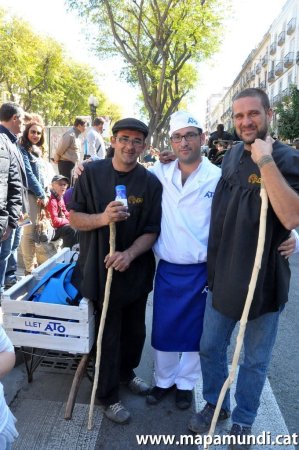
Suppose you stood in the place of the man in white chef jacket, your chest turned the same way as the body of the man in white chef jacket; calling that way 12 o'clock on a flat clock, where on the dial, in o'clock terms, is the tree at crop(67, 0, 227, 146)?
The tree is roughly at 6 o'clock from the man in white chef jacket.

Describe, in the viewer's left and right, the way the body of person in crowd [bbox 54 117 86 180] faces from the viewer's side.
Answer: facing to the right of the viewer

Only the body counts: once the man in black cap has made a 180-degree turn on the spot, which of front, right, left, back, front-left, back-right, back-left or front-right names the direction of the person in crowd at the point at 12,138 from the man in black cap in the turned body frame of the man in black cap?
front-left

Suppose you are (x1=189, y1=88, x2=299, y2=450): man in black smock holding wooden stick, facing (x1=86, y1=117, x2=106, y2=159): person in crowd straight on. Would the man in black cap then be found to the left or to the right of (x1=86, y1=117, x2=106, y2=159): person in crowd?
left

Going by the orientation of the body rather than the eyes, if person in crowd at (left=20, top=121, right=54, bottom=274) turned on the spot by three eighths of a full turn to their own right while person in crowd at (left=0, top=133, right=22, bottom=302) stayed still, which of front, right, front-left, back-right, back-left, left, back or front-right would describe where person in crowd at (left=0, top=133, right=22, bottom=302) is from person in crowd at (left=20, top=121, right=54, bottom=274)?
left

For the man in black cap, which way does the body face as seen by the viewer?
toward the camera

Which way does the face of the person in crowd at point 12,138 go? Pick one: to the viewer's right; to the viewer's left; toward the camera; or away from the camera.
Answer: to the viewer's right

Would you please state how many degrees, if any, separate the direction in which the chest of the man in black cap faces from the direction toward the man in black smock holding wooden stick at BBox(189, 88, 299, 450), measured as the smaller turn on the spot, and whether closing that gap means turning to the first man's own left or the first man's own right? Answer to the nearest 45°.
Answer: approximately 45° to the first man's own left
